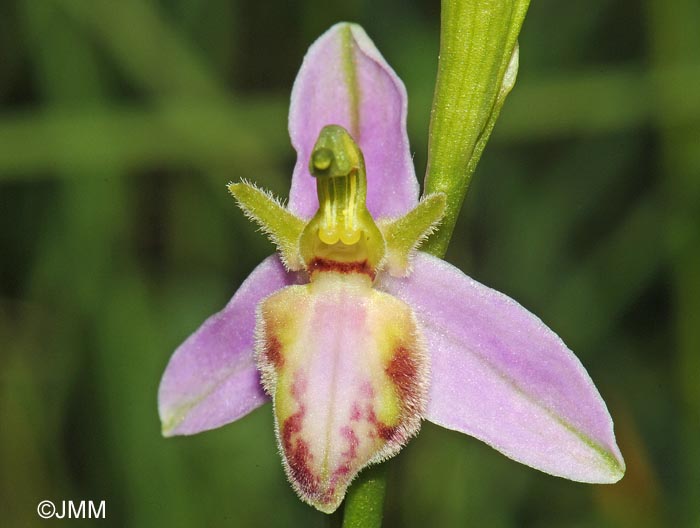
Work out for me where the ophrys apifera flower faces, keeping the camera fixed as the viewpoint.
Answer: facing the viewer
